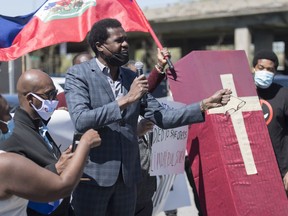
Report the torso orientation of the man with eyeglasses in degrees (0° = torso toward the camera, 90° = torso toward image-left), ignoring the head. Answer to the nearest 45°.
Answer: approximately 315°

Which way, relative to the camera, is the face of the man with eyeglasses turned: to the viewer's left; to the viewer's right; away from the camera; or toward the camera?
to the viewer's right

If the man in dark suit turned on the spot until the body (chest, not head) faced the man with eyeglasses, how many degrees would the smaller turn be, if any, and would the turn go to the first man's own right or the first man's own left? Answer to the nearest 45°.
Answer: approximately 90° to the first man's own right

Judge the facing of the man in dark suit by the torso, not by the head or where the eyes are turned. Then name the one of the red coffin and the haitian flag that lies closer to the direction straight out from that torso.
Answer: the red coffin

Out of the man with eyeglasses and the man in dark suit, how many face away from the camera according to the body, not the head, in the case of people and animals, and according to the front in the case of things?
0

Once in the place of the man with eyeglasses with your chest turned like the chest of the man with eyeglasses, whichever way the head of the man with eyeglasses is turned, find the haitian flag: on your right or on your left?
on your left
